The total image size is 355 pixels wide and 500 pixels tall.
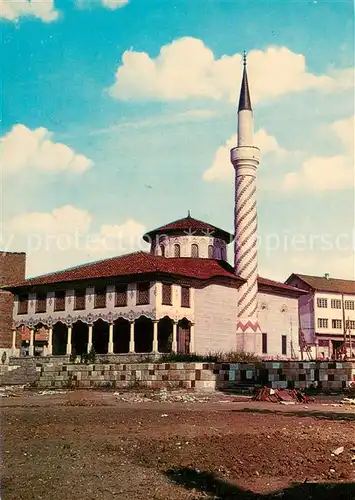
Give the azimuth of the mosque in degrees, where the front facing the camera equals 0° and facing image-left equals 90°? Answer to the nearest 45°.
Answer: approximately 45°

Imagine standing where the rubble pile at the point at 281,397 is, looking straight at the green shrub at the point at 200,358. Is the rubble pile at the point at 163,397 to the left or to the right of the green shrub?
left

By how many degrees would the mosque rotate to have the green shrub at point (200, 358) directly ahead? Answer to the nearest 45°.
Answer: approximately 45° to its left
